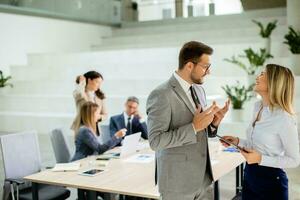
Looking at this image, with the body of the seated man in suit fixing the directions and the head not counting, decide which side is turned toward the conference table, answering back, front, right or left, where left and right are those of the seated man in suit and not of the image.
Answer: front

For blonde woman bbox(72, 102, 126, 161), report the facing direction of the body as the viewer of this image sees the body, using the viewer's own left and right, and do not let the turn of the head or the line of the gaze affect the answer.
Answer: facing to the right of the viewer

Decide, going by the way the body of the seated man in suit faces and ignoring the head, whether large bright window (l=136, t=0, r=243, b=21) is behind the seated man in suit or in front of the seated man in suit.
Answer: behind

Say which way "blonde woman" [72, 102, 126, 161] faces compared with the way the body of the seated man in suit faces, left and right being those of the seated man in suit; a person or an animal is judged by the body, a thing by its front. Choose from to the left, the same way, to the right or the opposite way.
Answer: to the left

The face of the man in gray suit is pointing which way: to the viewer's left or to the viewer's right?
to the viewer's right

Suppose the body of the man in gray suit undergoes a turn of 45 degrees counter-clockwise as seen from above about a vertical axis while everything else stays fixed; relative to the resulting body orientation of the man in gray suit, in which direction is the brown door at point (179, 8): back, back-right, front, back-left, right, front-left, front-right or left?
left

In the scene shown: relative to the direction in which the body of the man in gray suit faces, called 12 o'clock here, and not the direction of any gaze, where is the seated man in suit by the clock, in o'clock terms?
The seated man in suit is roughly at 7 o'clock from the man in gray suit.

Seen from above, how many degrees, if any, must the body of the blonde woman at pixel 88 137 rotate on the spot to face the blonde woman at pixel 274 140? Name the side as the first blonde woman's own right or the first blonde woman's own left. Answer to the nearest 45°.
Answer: approximately 45° to the first blonde woman's own right

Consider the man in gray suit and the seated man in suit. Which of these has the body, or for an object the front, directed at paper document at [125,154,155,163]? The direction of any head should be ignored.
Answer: the seated man in suit

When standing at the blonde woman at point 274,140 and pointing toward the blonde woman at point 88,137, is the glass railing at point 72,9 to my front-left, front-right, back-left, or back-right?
front-right

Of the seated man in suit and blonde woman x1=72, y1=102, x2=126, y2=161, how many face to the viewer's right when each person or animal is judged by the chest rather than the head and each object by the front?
1

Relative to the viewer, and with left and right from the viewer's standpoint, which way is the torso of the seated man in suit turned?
facing the viewer

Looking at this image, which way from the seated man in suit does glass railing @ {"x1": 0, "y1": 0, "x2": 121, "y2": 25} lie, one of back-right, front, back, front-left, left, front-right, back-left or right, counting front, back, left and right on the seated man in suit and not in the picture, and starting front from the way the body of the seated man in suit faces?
back

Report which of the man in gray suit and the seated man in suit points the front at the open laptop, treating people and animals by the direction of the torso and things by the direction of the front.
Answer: the seated man in suit
